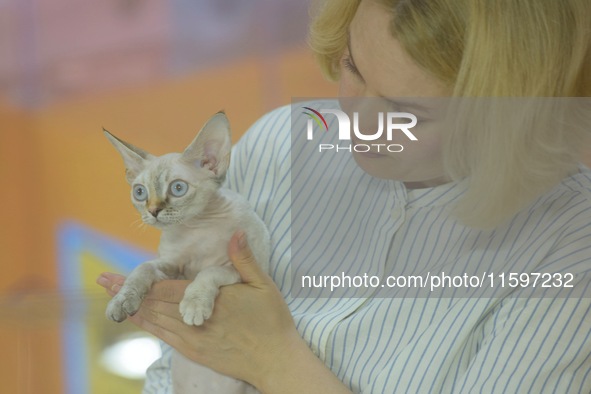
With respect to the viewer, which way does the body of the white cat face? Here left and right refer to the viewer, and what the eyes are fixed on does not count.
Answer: facing the viewer and to the left of the viewer
